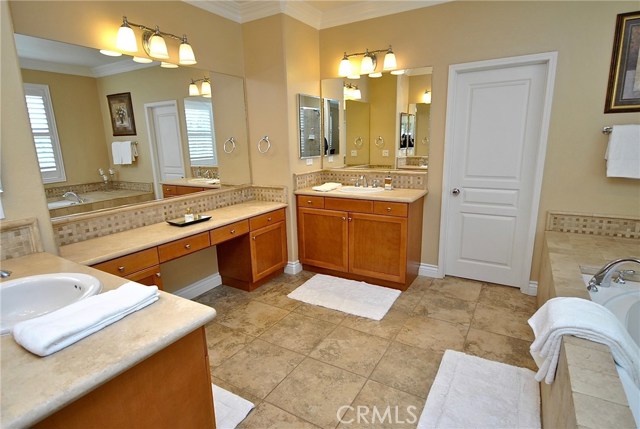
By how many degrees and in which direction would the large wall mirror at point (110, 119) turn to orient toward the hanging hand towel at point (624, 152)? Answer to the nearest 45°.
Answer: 0° — it already faces it

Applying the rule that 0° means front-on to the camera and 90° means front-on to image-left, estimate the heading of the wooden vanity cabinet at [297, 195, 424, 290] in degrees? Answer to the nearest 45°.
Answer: approximately 45°

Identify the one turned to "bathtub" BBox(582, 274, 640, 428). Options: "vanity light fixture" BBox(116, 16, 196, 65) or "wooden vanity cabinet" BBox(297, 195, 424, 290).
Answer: the vanity light fixture

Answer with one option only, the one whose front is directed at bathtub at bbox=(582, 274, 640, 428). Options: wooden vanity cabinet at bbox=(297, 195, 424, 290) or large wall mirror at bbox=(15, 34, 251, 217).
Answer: the large wall mirror

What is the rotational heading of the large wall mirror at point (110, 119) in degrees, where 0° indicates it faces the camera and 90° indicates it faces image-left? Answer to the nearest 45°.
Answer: approximately 315°

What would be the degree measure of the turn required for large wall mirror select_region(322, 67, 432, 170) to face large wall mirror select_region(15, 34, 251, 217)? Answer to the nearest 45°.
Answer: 0° — it already faces it

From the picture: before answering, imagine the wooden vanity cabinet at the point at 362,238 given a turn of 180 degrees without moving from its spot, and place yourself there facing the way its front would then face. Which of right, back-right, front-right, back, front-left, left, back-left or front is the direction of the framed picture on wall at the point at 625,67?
front-right
